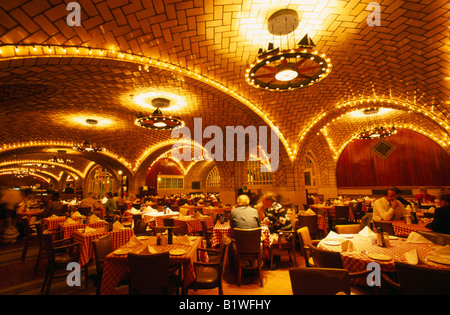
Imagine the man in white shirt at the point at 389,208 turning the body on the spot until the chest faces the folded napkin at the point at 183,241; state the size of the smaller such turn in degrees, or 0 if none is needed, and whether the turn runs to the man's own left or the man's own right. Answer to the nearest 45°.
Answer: approximately 90° to the man's own right

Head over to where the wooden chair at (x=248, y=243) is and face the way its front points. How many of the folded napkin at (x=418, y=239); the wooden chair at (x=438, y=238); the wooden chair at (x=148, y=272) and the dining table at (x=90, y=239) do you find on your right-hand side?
2

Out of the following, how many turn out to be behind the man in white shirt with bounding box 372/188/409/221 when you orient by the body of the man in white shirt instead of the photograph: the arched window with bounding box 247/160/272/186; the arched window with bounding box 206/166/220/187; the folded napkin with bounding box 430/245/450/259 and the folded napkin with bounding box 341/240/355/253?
2

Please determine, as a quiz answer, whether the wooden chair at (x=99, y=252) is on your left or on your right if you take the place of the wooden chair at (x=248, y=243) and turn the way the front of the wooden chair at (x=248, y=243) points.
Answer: on your left

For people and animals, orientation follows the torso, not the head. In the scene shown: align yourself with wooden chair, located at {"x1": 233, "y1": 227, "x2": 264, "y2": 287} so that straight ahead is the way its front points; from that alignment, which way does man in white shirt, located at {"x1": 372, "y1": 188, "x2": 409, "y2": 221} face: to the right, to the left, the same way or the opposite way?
the opposite way

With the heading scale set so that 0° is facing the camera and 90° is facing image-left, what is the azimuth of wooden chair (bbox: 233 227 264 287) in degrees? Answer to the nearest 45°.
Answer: approximately 180°

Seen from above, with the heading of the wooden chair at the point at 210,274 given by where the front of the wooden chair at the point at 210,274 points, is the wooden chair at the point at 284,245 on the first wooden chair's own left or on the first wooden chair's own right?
on the first wooden chair's own right

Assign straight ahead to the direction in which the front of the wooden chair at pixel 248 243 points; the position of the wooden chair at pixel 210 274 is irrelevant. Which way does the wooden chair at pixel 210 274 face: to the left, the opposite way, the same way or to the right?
to the left

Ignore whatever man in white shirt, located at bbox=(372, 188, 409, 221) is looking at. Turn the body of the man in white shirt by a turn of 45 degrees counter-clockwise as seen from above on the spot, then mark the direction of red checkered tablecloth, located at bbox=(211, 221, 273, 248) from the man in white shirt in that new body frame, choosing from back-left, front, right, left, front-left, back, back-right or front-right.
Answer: back-right

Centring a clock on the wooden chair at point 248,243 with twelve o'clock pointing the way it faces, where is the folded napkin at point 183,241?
The folded napkin is roughly at 8 o'clock from the wooden chair.

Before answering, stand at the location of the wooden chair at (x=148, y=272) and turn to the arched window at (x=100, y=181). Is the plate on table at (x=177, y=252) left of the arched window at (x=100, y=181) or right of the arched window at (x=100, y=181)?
right

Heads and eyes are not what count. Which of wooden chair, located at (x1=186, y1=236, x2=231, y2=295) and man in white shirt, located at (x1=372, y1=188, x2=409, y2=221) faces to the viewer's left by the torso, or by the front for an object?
the wooden chair

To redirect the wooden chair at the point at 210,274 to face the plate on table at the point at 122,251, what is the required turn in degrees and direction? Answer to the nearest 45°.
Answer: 0° — it already faces it

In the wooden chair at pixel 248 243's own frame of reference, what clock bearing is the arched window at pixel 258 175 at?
The arched window is roughly at 12 o'clock from the wooden chair.
